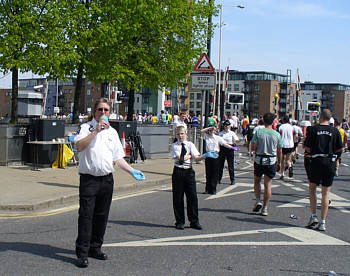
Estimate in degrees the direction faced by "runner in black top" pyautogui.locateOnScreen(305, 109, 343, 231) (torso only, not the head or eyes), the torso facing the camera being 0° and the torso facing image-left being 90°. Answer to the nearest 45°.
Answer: approximately 180°

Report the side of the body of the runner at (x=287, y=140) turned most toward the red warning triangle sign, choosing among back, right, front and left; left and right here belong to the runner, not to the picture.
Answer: left

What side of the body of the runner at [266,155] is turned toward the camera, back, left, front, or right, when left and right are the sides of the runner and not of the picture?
back

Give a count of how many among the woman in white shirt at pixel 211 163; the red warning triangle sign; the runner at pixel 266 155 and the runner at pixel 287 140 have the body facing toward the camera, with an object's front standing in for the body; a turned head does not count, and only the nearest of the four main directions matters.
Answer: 2

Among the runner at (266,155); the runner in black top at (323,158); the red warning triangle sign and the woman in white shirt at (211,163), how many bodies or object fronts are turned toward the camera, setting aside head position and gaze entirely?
2

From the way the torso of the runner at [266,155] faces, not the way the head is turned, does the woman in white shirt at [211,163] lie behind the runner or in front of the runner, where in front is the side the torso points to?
in front

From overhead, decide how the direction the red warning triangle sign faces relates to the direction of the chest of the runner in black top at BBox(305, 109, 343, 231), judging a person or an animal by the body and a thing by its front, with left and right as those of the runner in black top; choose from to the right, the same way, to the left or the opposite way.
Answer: the opposite way

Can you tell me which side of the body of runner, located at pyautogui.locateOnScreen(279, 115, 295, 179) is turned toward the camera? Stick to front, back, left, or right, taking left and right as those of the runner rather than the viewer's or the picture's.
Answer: back

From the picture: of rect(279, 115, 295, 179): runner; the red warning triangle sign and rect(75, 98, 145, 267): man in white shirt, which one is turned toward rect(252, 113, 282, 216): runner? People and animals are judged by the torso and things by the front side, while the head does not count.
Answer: the red warning triangle sign
